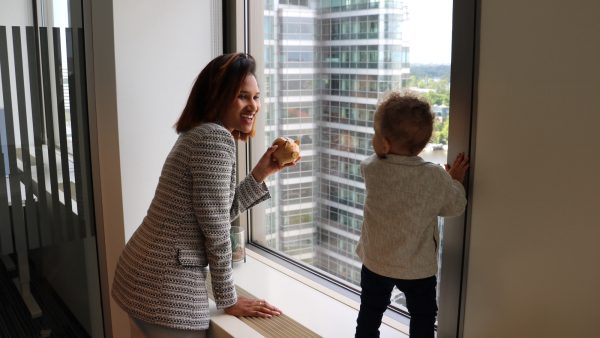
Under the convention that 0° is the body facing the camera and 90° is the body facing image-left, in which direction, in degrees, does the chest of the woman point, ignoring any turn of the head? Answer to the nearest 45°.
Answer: approximately 270°

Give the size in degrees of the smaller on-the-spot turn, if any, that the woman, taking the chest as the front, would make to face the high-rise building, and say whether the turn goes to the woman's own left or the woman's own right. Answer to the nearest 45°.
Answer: approximately 45° to the woman's own left

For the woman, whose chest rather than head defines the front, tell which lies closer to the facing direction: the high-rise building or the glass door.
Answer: the high-rise building
